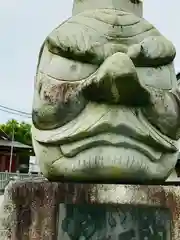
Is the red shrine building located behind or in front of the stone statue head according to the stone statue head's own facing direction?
behind

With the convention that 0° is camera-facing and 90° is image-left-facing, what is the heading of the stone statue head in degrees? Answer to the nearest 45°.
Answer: approximately 0°

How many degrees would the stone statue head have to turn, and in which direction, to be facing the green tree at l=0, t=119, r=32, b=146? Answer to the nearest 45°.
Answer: approximately 180°
